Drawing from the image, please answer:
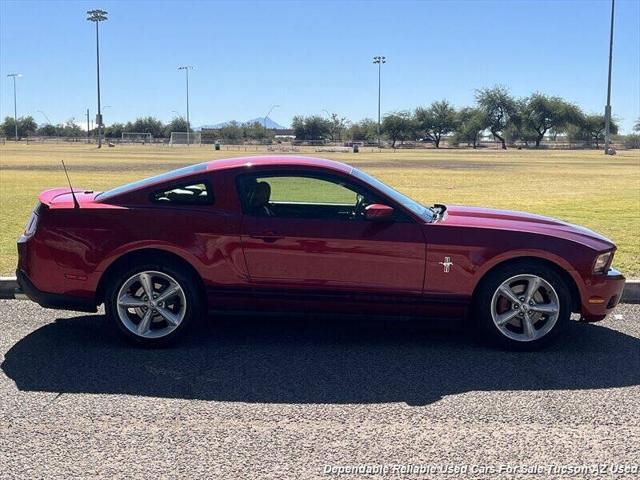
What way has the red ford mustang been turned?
to the viewer's right

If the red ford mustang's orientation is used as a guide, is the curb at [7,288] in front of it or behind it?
behind

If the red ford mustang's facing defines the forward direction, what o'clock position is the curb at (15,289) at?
The curb is roughly at 7 o'clock from the red ford mustang.
